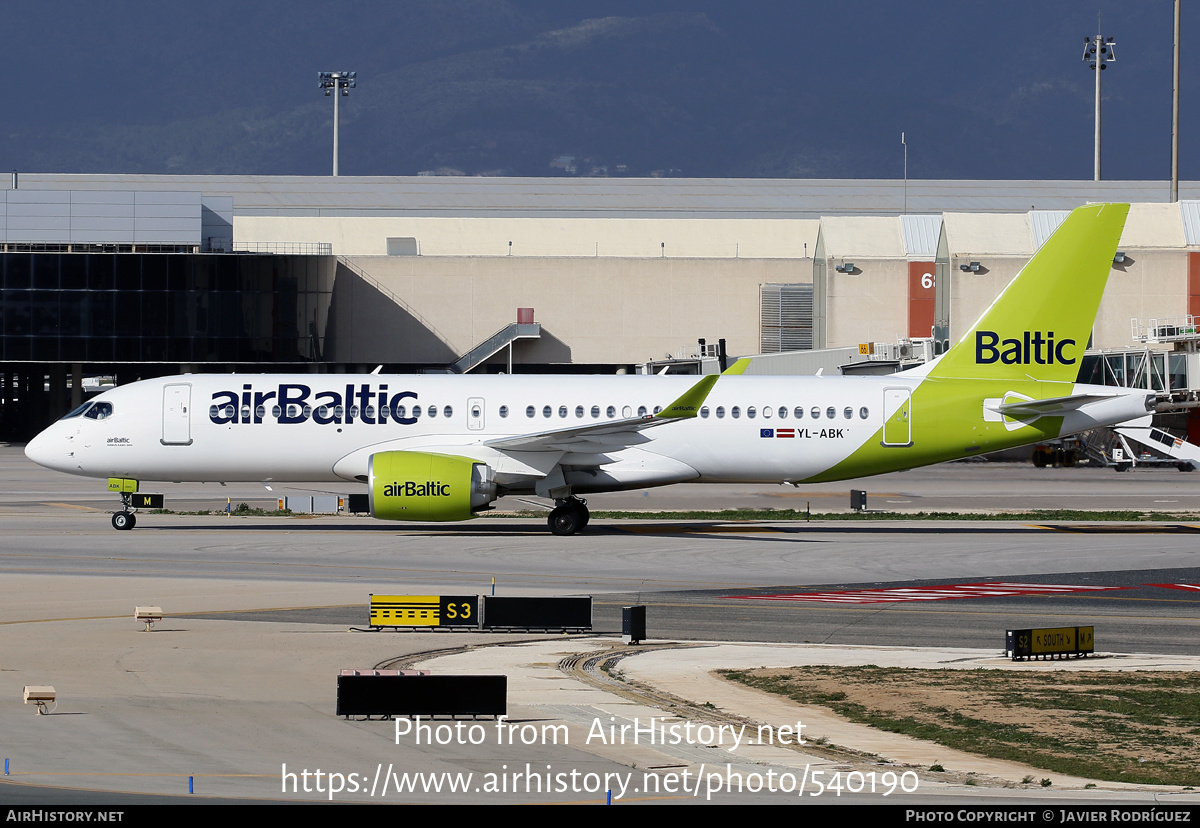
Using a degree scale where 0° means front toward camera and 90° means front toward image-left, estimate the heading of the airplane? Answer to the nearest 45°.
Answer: approximately 90°
